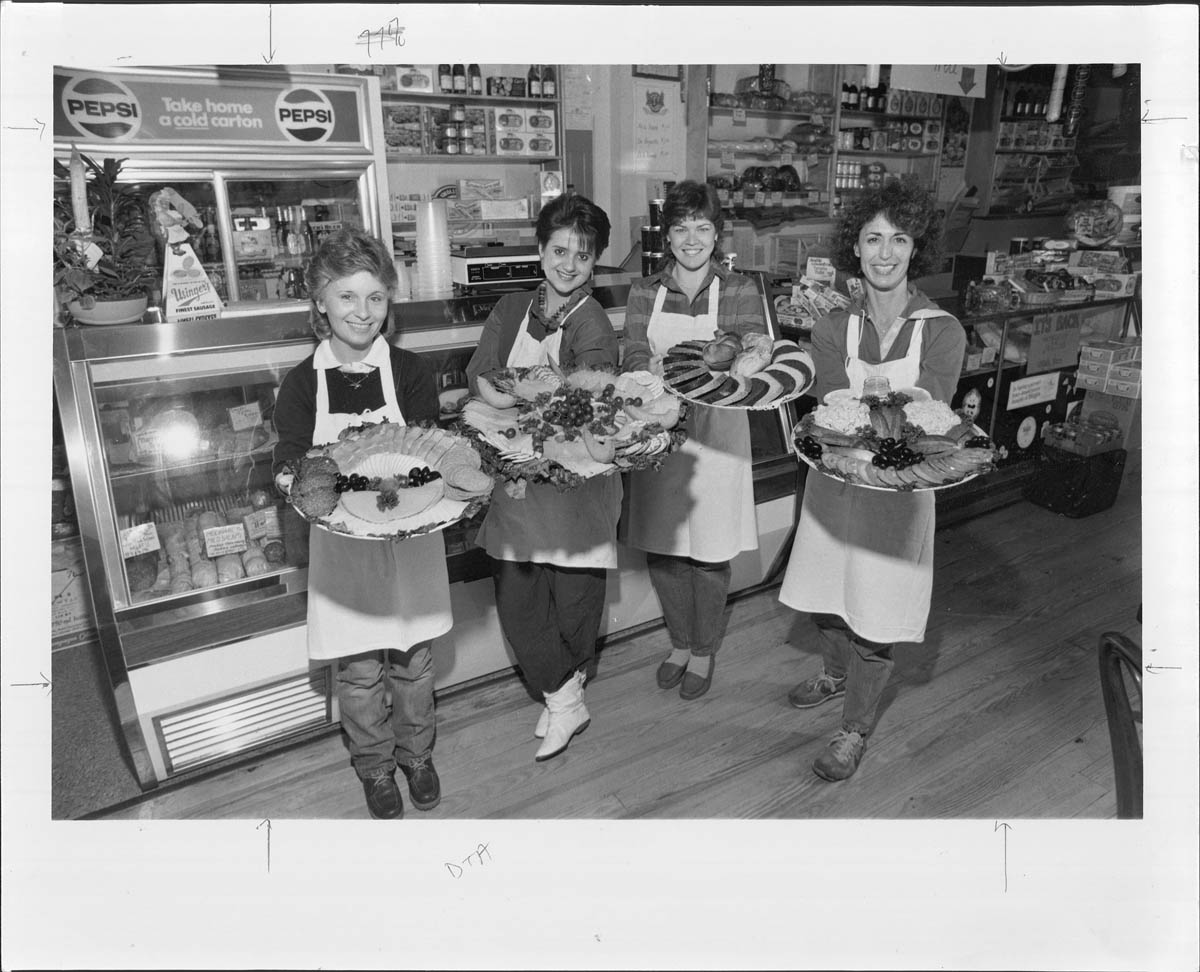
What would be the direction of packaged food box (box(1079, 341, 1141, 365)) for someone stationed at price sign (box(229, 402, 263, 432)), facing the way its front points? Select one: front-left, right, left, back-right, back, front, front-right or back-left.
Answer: left

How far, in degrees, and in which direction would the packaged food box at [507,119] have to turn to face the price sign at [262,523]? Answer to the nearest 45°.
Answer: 0° — it already faces it

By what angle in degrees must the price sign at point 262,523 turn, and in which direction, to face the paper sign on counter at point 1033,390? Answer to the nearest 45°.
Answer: approximately 90° to its left

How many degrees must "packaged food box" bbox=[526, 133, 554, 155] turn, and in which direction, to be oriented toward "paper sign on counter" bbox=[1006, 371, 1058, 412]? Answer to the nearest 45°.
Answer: approximately 45° to its left

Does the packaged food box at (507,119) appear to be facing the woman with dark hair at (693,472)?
yes

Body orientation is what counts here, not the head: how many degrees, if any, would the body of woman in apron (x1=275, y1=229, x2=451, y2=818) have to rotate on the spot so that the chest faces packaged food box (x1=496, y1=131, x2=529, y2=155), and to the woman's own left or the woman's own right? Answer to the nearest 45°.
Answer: approximately 180°

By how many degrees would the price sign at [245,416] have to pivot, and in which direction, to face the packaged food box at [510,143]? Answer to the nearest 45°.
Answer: approximately 135° to its left

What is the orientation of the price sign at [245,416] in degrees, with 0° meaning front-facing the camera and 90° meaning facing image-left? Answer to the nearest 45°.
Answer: approximately 0°
